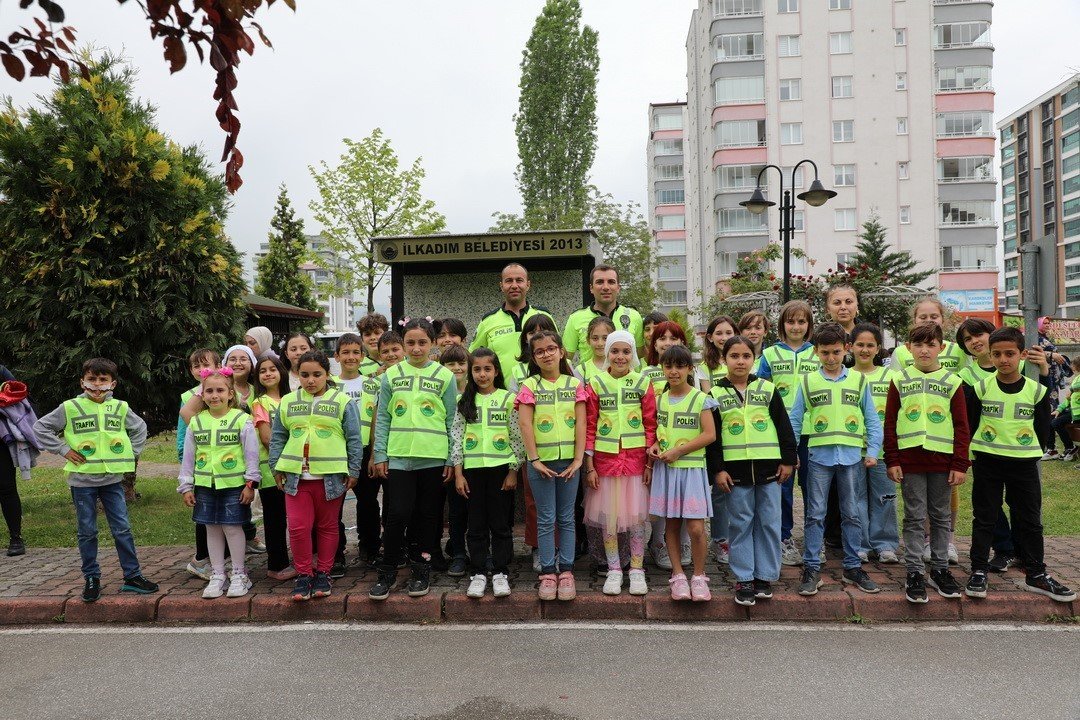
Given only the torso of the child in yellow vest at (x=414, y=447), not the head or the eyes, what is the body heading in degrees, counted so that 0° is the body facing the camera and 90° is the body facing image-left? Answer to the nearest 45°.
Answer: approximately 0°

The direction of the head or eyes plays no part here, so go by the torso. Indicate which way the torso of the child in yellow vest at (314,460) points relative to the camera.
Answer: toward the camera

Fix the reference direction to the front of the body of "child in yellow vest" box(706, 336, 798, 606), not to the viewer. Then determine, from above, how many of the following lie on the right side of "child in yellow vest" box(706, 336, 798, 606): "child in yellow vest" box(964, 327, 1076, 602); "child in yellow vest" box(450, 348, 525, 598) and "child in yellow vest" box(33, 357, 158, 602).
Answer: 2

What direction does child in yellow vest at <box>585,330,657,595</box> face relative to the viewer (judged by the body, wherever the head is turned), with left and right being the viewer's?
facing the viewer

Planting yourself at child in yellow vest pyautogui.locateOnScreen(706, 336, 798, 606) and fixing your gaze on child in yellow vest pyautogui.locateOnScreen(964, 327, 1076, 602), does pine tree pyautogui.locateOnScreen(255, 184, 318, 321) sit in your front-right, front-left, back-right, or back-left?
back-left

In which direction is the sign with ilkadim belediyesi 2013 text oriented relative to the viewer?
toward the camera

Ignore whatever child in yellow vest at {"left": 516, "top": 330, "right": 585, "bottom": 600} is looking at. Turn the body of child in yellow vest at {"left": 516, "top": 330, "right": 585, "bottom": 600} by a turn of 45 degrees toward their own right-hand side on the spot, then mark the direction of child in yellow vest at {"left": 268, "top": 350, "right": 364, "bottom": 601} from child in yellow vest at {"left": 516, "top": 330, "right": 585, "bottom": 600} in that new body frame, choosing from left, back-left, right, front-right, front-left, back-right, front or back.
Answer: front-right

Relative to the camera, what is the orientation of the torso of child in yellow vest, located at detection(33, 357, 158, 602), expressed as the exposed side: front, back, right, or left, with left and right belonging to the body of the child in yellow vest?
front

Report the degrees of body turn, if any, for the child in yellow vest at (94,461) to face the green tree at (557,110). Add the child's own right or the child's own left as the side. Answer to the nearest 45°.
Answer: approximately 135° to the child's own left

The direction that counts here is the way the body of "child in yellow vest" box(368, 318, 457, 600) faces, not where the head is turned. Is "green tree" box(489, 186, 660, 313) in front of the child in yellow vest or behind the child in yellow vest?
behind

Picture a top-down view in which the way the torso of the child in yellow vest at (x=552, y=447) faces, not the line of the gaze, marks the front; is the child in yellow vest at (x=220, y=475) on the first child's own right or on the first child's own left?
on the first child's own right
